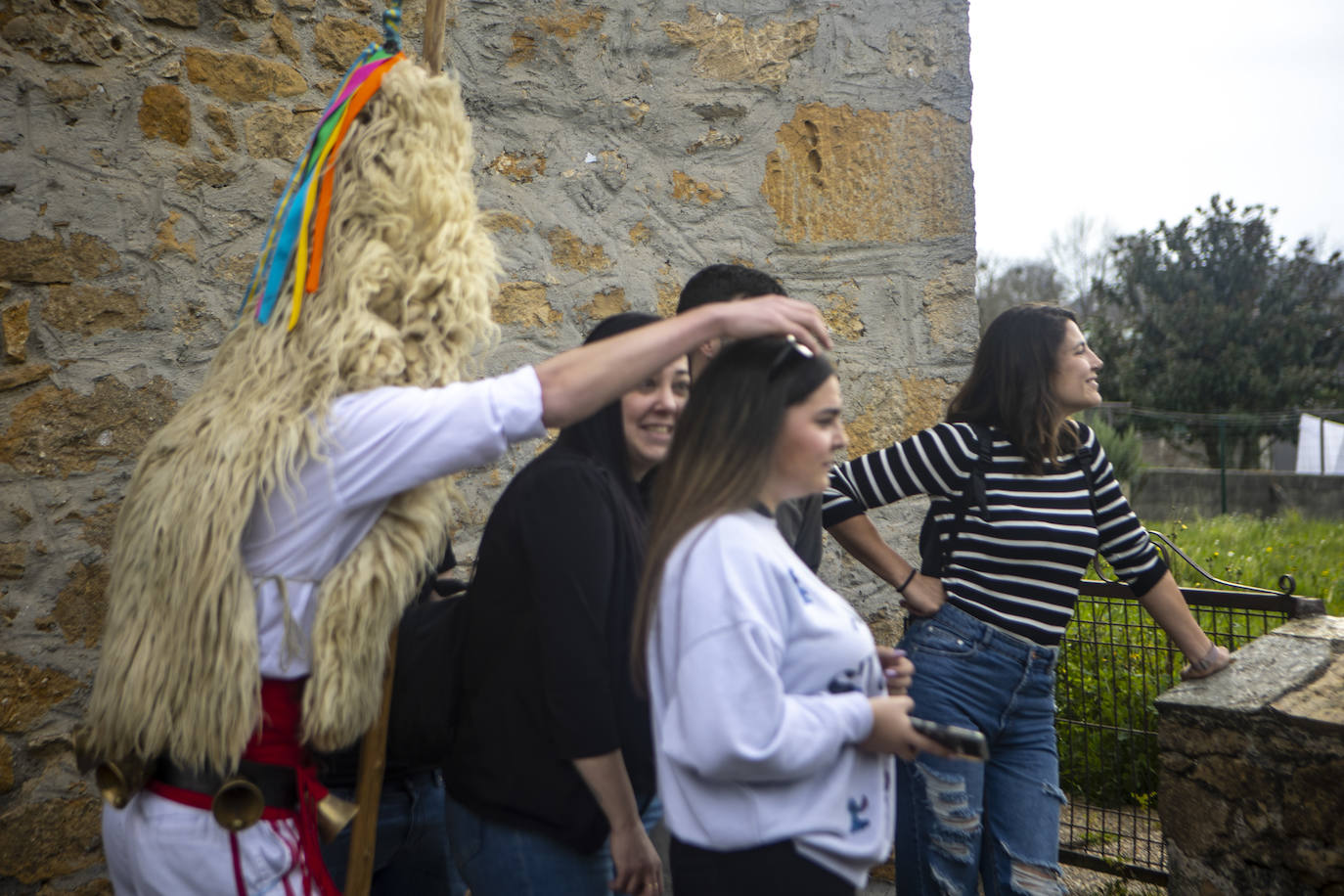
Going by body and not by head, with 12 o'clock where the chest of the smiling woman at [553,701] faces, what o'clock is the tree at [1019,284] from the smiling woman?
The tree is roughly at 10 o'clock from the smiling woman.

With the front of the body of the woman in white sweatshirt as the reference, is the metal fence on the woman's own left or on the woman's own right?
on the woman's own left

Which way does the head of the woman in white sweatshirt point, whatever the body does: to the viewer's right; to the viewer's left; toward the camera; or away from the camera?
to the viewer's right

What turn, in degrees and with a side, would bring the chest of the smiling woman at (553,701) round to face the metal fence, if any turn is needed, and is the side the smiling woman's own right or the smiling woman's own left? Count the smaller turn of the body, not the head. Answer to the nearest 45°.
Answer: approximately 45° to the smiling woman's own left

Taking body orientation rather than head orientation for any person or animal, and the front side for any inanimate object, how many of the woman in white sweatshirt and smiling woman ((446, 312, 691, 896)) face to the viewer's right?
2

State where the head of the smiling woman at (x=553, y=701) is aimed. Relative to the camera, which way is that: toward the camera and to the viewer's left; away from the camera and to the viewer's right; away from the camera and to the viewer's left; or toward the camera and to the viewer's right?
toward the camera and to the viewer's right

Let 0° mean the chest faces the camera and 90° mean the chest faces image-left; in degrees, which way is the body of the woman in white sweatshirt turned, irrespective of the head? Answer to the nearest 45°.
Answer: approximately 270°

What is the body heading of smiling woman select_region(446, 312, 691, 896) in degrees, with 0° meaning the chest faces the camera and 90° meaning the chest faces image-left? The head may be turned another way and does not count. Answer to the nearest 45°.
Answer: approximately 270°

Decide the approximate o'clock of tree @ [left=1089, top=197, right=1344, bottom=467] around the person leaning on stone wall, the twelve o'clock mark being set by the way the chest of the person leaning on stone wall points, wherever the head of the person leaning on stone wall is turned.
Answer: The tree is roughly at 8 o'clock from the person leaning on stone wall.

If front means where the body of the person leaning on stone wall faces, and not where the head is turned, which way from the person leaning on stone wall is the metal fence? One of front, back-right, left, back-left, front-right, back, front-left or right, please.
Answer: back-left

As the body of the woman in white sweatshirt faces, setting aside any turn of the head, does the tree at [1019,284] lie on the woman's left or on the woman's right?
on the woman's left

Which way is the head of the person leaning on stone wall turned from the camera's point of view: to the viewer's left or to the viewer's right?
to the viewer's right

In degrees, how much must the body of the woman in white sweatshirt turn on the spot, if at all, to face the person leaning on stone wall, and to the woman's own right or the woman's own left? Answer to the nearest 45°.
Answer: approximately 45° to the woman's own left

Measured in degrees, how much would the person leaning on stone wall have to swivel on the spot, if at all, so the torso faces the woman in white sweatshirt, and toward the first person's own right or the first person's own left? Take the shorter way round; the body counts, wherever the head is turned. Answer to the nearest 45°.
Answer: approximately 45° to the first person's own right
